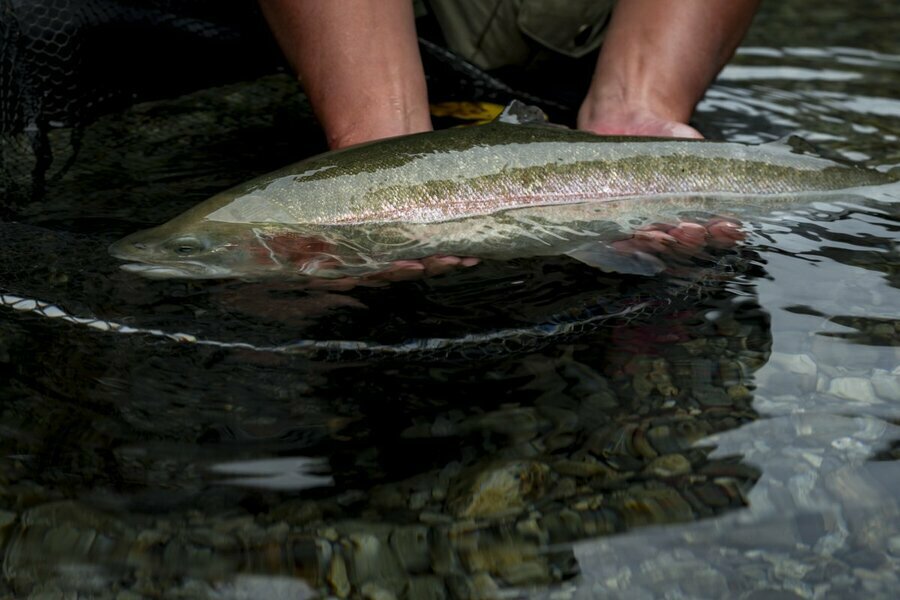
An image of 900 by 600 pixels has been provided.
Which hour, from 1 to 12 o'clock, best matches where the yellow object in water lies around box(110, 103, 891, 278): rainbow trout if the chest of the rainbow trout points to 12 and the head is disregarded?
The yellow object in water is roughly at 3 o'clock from the rainbow trout.

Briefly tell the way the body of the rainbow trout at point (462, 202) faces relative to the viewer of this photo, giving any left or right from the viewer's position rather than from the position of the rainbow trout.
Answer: facing to the left of the viewer
